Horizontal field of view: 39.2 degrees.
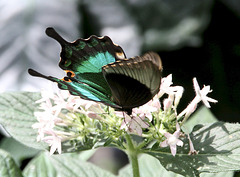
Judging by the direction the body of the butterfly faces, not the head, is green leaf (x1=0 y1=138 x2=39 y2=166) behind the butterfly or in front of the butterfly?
behind

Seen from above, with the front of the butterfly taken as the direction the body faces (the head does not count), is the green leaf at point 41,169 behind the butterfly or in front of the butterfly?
behind

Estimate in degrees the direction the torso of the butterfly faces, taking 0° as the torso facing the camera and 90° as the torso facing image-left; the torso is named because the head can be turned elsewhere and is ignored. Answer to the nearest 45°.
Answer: approximately 315°
